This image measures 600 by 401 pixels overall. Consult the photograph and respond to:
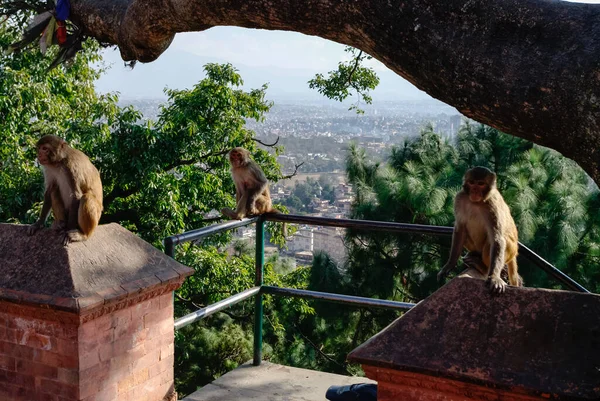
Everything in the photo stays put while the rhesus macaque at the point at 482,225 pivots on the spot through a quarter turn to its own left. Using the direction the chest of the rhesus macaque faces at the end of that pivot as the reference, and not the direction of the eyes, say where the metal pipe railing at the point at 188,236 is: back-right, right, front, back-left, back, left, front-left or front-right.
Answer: back-right

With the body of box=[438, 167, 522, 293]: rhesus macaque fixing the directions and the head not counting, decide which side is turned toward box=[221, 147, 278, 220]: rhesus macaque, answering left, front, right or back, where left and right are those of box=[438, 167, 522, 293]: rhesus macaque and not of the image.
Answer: right

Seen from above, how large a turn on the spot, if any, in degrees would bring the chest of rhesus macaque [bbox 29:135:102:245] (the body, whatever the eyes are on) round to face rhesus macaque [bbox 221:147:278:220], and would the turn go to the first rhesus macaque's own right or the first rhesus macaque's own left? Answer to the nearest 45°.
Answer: approximately 180°

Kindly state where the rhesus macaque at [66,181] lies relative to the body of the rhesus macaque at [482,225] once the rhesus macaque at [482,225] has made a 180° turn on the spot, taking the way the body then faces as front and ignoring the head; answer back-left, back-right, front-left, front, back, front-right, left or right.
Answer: back-left

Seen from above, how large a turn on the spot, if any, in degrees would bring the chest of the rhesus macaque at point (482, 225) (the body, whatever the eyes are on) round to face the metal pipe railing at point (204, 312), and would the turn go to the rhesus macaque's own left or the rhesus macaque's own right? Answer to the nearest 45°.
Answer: approximately 45° to the rhesus macaque's own right

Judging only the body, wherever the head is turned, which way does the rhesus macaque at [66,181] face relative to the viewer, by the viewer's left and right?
facing the viewer and to the left of the viewer
